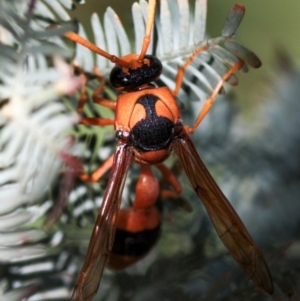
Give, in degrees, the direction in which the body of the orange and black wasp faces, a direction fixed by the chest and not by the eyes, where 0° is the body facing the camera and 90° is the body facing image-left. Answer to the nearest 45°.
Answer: approximately 180°
